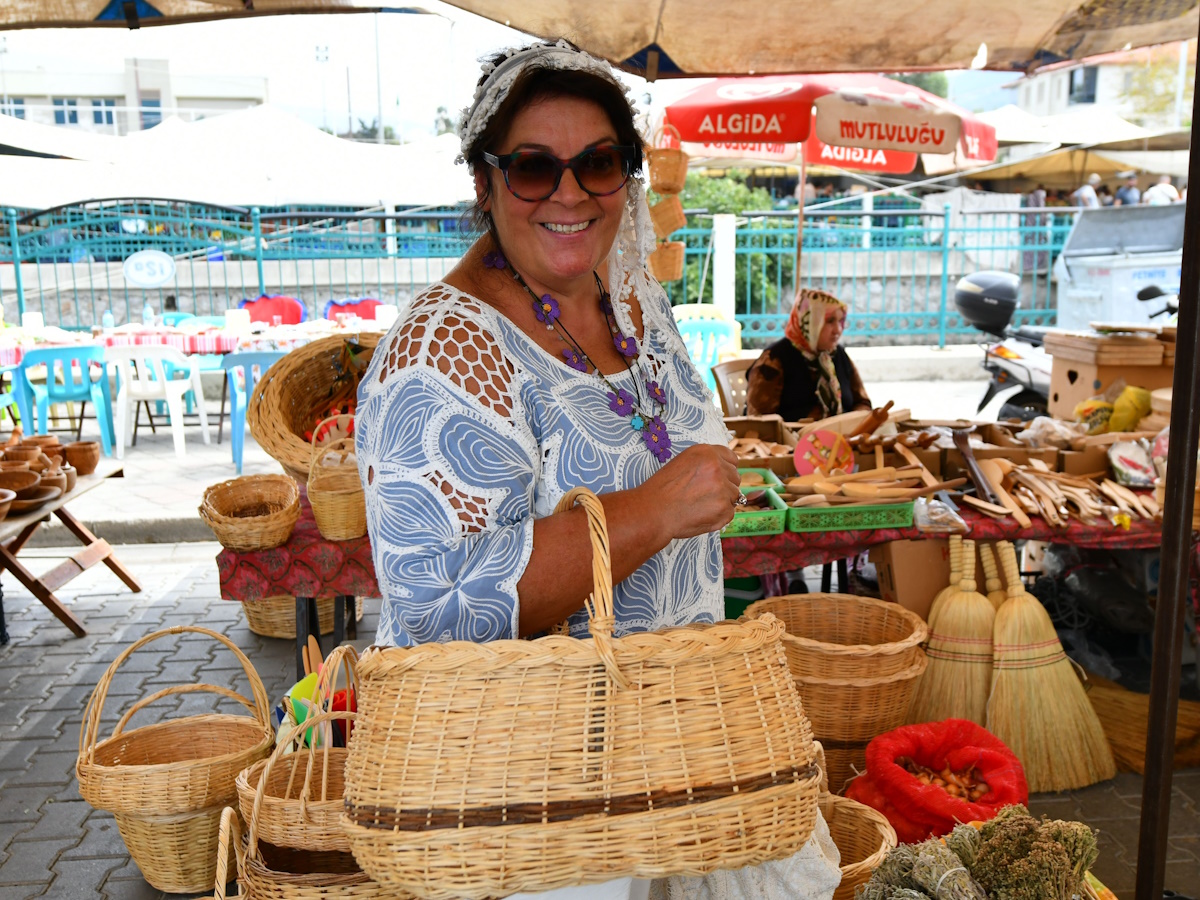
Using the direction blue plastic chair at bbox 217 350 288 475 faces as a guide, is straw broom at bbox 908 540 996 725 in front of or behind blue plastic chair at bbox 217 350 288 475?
behind

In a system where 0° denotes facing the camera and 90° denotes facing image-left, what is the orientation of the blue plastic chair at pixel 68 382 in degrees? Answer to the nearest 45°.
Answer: approximately 180°

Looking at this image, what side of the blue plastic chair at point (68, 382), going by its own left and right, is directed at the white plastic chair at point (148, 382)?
right

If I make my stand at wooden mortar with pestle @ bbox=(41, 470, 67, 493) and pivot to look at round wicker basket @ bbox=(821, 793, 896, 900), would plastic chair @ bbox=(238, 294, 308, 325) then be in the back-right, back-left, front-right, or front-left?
back-left

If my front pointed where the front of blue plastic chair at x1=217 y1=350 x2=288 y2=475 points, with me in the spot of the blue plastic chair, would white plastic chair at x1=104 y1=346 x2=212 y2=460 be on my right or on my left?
on my left

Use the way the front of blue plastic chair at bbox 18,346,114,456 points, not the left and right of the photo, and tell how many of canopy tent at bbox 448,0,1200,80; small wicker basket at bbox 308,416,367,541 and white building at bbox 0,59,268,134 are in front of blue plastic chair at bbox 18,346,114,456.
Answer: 1

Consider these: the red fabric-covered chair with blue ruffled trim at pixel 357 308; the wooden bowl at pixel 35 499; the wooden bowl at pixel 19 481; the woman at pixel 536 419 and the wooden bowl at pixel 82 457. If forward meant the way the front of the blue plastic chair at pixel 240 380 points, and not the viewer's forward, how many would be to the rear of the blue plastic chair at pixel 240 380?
4

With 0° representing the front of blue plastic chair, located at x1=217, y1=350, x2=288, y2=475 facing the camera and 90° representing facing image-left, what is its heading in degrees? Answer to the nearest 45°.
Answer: approximately 180°

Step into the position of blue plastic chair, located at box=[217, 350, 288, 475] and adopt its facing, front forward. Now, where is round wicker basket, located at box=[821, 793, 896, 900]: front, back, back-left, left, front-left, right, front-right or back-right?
back

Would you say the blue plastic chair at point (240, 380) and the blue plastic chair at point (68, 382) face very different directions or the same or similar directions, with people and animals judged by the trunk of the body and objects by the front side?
same or similar directions

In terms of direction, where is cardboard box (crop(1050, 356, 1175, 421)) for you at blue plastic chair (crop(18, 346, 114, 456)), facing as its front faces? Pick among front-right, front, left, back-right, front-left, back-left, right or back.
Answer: back-right

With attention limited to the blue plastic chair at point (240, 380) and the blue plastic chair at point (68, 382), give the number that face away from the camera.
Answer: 2
